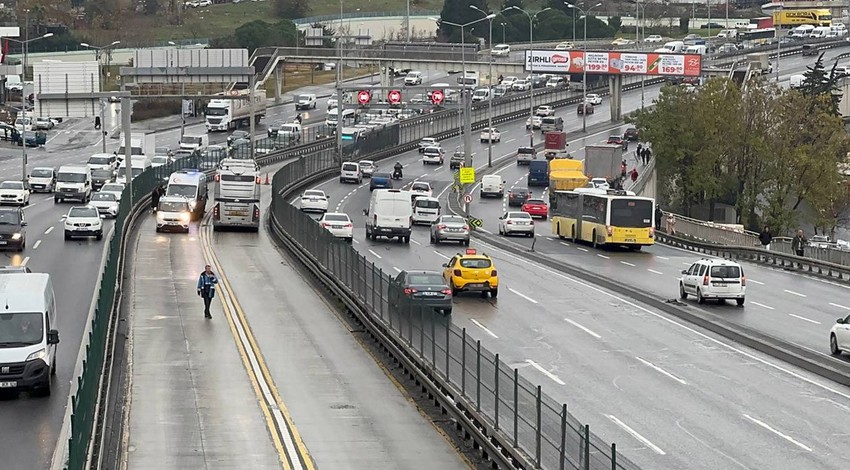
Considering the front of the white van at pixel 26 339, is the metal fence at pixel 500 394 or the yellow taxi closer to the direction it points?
the metal fence

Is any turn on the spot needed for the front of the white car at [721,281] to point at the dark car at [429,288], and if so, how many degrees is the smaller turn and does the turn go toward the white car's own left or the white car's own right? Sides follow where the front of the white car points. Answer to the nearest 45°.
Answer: approximately 90° to the white car's own left

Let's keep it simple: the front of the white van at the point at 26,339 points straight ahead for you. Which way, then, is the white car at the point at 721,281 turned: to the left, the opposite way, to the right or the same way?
the opposite way

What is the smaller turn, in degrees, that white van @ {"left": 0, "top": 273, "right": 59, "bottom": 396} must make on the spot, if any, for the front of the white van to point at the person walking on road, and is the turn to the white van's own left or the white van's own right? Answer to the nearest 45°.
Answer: approximately 135° to the white van's own left

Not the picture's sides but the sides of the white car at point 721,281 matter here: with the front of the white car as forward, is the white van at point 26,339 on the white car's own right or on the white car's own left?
on the white car's own left

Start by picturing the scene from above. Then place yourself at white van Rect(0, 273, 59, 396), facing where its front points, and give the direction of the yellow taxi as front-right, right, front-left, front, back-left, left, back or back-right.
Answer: back-left

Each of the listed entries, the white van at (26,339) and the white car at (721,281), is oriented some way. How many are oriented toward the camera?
1

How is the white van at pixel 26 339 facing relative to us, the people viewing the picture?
facing the viewer

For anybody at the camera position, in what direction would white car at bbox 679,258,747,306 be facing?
facing away from the viewer and to the left of the viewer
